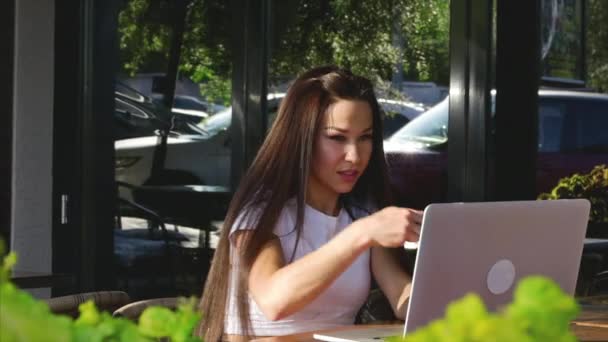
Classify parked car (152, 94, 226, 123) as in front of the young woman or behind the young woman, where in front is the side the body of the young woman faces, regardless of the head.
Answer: behind

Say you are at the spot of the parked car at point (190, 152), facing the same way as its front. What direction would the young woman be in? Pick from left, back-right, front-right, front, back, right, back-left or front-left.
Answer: left

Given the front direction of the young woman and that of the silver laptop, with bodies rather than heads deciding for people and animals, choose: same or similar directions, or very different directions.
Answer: very different directions

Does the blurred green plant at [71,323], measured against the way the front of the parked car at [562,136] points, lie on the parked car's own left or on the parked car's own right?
on the parked car's own left

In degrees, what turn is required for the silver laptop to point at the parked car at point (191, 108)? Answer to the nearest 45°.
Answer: approximately 45° to its right

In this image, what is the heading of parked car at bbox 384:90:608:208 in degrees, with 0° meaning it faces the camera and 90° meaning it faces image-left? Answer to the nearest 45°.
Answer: approximately 90°

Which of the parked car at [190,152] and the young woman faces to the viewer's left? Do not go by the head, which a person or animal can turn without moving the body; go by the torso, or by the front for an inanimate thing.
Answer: the parked car

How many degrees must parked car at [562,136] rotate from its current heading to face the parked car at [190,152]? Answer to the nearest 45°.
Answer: approximately 45° to its right

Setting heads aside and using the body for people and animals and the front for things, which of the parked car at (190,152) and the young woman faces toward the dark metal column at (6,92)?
the parked car

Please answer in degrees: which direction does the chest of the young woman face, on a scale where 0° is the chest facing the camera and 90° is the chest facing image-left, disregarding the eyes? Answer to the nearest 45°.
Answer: approximately 315°

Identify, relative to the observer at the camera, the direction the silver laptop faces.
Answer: facing away from the viewer and to the left of the viewer

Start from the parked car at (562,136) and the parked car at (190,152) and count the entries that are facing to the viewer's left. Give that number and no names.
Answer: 2

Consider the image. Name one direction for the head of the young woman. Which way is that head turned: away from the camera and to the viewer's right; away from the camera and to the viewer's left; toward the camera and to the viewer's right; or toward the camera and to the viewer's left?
toward the camera and to the viewer's right

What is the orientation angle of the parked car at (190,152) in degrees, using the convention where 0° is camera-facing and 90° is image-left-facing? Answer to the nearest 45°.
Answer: approximately 90°
